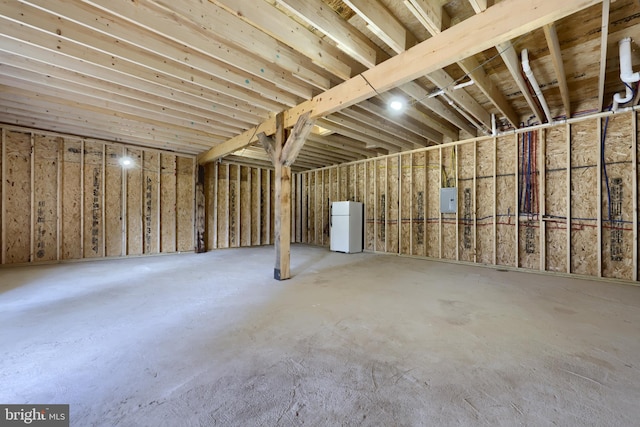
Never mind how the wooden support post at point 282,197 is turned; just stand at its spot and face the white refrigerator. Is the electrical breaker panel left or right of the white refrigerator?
right

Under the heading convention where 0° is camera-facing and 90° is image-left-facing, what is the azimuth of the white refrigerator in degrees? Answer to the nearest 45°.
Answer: approximately 45°

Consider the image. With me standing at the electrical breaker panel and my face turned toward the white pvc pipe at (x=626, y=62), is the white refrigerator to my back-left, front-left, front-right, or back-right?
back-right

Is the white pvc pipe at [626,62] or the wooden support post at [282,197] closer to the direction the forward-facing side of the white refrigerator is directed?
the wooden support post

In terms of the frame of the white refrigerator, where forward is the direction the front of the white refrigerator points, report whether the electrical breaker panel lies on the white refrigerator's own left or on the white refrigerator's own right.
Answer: on the white refrigerator's own left

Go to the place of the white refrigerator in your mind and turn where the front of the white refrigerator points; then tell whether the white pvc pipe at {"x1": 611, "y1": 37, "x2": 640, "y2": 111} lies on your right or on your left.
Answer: on your left

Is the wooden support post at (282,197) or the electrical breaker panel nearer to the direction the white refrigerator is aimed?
the wooden support post
